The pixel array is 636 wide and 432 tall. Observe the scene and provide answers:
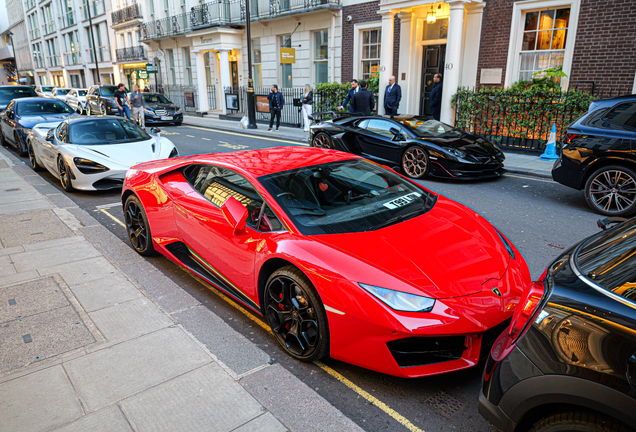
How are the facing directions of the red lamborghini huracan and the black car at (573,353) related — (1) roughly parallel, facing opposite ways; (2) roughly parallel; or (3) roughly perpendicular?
roughly parallel

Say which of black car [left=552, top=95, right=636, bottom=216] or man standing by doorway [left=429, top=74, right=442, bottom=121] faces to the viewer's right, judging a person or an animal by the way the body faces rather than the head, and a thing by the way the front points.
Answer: the black car

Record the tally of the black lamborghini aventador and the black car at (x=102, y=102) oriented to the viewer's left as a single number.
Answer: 0

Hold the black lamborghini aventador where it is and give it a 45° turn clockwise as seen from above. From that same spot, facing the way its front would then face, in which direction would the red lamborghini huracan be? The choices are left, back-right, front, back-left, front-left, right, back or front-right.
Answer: front

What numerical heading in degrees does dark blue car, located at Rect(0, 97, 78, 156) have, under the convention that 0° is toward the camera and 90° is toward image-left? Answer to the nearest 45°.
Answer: approximately 315°

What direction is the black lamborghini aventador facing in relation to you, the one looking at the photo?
facing the viewer and to the right of the viewer

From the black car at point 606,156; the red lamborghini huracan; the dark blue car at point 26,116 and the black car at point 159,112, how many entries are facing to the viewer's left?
0

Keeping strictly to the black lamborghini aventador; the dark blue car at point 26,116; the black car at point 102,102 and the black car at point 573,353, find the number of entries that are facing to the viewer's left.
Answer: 0

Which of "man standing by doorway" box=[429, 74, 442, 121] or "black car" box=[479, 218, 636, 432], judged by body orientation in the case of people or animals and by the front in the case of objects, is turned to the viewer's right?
the black car

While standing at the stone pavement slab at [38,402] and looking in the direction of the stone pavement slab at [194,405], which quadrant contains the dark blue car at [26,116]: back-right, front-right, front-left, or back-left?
back-left

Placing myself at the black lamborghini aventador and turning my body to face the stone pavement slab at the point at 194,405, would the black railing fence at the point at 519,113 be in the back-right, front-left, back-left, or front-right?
back-left

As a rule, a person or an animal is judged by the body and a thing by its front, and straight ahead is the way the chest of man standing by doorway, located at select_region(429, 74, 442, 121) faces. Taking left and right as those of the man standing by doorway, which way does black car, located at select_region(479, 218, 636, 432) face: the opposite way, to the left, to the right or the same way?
the opposite way
